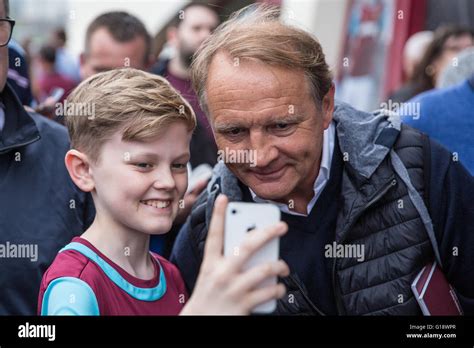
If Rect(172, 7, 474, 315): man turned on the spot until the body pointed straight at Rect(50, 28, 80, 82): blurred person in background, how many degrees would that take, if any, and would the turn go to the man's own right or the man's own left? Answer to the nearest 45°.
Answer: approximately 90° to the man's own right

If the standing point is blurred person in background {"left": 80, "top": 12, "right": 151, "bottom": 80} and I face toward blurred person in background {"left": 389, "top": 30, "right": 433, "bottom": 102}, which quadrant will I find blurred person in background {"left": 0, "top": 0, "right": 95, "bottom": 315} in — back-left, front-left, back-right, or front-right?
back-right

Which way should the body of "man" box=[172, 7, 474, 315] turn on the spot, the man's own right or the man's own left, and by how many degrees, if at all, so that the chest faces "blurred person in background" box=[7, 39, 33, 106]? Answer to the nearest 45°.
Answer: approximately 90° to the man's own right

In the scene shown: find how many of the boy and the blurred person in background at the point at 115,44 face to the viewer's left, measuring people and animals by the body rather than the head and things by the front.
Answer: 0

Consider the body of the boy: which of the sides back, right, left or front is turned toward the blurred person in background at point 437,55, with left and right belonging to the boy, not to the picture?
left

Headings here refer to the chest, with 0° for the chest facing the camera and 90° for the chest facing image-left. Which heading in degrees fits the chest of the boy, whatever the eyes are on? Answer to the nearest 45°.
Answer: approximately 315°

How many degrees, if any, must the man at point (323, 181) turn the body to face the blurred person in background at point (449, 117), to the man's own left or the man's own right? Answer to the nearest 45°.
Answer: approximately 180°

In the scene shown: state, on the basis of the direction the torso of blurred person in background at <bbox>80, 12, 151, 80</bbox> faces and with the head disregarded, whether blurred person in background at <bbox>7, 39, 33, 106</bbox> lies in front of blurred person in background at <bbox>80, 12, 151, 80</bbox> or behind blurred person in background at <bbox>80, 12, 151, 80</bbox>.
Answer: in front

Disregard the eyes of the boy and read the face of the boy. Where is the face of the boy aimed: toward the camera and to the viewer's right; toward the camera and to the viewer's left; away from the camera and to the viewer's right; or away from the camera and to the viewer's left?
toward the camera and to the viewer's right

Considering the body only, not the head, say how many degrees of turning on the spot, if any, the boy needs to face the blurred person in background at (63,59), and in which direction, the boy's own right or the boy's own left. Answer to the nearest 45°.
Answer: approximately 135° to the boy's own left

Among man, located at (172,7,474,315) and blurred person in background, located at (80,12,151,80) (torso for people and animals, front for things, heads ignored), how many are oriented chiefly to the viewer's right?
0

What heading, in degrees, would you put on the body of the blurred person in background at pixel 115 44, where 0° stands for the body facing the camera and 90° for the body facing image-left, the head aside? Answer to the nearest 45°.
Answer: approximately 0°
